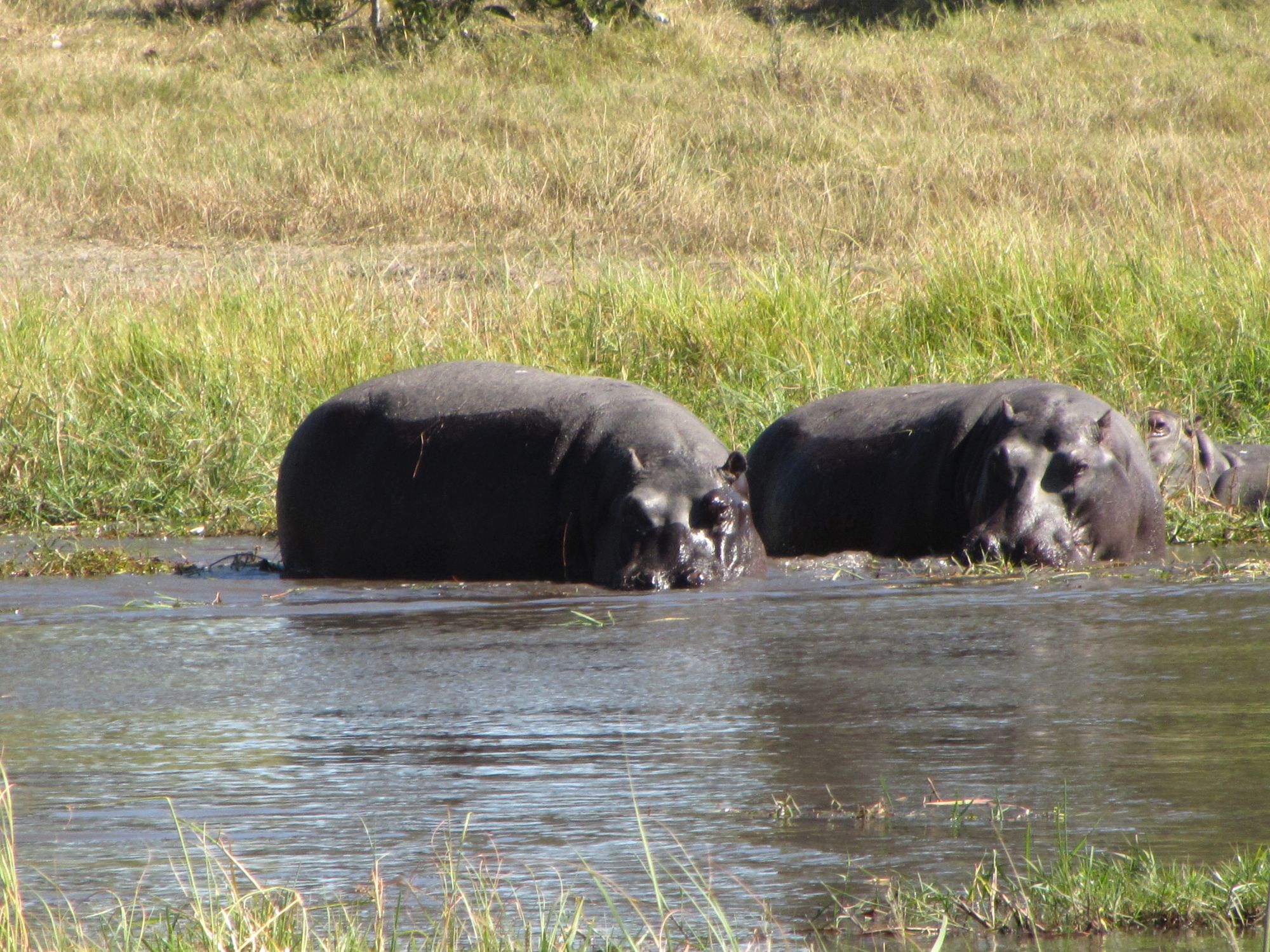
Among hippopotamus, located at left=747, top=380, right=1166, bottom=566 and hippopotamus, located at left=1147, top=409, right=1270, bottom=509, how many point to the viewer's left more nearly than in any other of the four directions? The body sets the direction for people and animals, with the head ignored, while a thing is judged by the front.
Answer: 1

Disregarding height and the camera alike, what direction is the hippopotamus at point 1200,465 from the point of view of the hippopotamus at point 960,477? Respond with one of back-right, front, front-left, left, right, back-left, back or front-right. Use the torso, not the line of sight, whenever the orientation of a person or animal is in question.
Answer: left

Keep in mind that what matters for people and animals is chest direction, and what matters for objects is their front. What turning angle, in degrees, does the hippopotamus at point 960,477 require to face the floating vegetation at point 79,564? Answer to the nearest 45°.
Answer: approximately 135° to its right

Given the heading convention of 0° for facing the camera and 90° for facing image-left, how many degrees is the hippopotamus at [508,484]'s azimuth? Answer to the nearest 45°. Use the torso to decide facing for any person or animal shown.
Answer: approximately 315°

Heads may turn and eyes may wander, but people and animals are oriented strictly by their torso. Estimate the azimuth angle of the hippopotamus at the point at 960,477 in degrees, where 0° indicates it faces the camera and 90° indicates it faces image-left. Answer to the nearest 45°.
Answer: approximately 315°

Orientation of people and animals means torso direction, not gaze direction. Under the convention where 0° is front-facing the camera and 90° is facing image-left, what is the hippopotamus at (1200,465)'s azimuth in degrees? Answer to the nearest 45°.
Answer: approximately 90°

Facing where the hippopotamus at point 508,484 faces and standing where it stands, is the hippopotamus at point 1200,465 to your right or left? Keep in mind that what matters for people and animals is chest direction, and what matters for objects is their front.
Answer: on your left

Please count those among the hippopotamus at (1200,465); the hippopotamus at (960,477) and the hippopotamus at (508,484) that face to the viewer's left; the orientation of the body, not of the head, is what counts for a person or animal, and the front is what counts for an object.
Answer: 1

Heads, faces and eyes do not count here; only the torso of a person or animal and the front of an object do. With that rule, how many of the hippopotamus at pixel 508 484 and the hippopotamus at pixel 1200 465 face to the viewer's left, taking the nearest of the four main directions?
1

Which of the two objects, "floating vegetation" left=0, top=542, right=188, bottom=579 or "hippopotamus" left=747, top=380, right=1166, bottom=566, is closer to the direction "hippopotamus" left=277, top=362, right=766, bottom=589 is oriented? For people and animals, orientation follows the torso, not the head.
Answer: the hippopotamus

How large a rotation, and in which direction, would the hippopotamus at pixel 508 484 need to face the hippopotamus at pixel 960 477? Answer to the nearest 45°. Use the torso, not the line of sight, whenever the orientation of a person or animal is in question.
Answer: approximately 45° to its left

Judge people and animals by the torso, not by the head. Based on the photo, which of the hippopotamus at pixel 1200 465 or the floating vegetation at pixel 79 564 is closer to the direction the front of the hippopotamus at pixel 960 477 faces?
the hippopotamus

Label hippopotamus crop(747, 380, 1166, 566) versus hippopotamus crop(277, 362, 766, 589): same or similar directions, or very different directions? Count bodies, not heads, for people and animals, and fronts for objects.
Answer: same or similar directions

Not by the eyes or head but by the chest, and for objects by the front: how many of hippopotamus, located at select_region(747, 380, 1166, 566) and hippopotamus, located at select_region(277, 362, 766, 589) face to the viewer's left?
0
